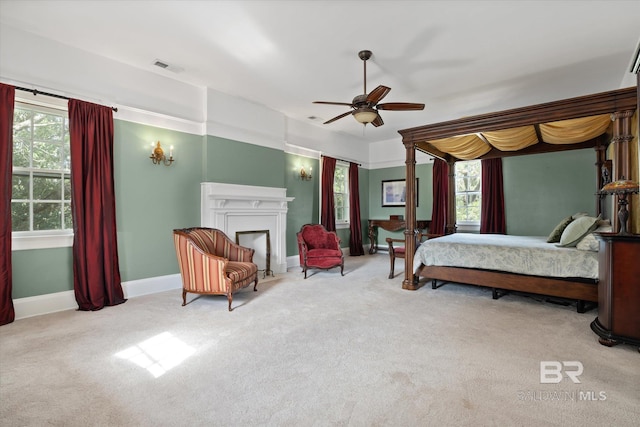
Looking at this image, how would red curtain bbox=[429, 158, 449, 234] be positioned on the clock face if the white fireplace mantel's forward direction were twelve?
The red curtain is roughly at 10 o'clock from the white fireplace mantel.

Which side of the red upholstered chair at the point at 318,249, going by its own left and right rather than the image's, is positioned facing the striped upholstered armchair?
right

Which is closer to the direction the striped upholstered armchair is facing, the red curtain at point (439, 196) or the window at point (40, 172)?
the red curtain

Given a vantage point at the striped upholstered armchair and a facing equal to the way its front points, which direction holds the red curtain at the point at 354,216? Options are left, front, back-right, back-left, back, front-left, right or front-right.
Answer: left

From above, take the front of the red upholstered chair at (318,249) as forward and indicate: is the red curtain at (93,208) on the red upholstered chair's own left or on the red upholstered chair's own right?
on the red upholstered chair's own right

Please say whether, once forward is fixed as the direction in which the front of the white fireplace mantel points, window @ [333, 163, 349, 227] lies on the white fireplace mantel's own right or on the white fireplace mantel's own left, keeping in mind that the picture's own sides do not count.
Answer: on the white fireplace mantel's own left
